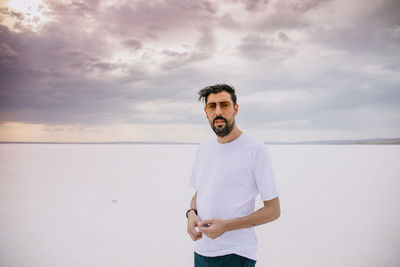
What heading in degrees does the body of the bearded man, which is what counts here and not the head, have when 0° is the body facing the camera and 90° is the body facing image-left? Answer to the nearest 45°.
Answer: approximately 45°
